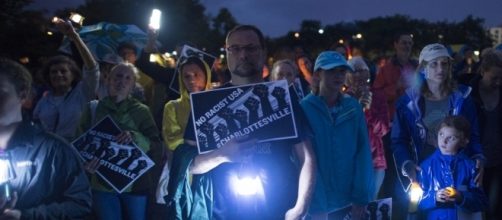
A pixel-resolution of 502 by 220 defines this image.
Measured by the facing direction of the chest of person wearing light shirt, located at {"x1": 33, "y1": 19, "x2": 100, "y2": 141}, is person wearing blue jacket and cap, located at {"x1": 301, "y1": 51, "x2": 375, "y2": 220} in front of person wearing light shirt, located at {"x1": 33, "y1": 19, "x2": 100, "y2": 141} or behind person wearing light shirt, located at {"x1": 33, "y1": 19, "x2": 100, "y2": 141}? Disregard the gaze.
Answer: in front

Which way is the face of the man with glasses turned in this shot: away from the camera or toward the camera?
toward the camera

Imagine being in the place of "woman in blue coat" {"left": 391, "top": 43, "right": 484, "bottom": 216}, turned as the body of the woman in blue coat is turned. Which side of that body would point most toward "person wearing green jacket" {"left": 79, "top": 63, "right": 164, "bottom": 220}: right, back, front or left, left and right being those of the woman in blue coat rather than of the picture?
right

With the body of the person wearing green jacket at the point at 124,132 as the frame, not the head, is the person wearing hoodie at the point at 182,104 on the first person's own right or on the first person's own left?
on the first person's own left

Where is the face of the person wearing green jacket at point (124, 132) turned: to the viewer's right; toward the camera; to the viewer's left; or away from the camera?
toward the camera

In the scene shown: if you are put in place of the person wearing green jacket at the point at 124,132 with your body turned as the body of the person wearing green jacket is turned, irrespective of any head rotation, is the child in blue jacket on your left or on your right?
on your left

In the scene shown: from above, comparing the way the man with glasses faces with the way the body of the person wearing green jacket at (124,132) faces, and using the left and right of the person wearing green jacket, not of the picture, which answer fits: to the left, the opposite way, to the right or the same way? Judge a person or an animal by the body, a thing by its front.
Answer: the same way

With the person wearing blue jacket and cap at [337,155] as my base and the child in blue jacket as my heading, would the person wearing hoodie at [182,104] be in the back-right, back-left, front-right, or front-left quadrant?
back-left

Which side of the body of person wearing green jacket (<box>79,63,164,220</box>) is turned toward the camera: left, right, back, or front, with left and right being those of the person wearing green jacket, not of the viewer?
front

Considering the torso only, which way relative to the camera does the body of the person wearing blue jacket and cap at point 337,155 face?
toward the camera

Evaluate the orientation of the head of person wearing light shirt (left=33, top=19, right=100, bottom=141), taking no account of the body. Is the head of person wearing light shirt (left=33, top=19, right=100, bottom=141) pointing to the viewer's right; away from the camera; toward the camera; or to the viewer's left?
toward the camera
